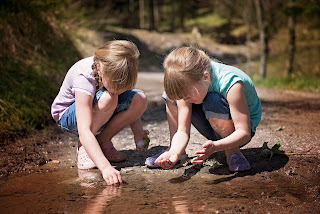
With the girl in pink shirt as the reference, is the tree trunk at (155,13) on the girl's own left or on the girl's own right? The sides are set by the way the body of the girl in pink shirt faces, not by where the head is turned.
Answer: on the girl's own left

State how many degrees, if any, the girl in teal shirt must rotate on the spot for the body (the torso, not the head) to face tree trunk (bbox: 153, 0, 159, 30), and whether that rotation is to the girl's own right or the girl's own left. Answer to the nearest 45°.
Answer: approximately 135° to the girl's own right

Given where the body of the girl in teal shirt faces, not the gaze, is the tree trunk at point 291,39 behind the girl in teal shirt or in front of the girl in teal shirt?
behind

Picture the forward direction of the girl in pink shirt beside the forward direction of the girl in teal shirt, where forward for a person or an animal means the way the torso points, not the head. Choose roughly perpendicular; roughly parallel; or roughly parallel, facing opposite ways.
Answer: roughly perpendicular

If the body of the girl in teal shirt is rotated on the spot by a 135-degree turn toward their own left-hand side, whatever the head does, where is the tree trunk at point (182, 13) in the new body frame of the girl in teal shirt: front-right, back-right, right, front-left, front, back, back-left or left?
left

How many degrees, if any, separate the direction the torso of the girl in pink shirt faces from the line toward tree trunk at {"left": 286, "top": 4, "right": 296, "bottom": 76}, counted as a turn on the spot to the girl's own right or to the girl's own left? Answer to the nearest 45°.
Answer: approximately 90° to the girl's own left

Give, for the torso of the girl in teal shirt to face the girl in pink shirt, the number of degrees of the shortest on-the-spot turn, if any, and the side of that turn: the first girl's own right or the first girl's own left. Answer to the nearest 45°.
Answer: approximately 45° to the first girl's own right

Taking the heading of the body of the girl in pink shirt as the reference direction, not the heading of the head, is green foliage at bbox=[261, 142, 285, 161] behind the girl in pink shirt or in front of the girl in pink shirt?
in front

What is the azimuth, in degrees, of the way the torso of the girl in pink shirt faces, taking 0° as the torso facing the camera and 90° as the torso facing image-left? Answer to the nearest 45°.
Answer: approximately 315°

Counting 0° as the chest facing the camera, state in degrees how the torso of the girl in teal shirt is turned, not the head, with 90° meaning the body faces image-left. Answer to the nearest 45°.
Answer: approximately 45°

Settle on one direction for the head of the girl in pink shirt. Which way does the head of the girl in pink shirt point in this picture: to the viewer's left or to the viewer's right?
to the viewer's right

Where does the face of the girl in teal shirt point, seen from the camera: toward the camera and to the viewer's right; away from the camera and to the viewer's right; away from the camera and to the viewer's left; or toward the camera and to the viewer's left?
toward the camera and to the viewer's left

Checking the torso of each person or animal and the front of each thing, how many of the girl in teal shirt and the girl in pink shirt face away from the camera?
0
